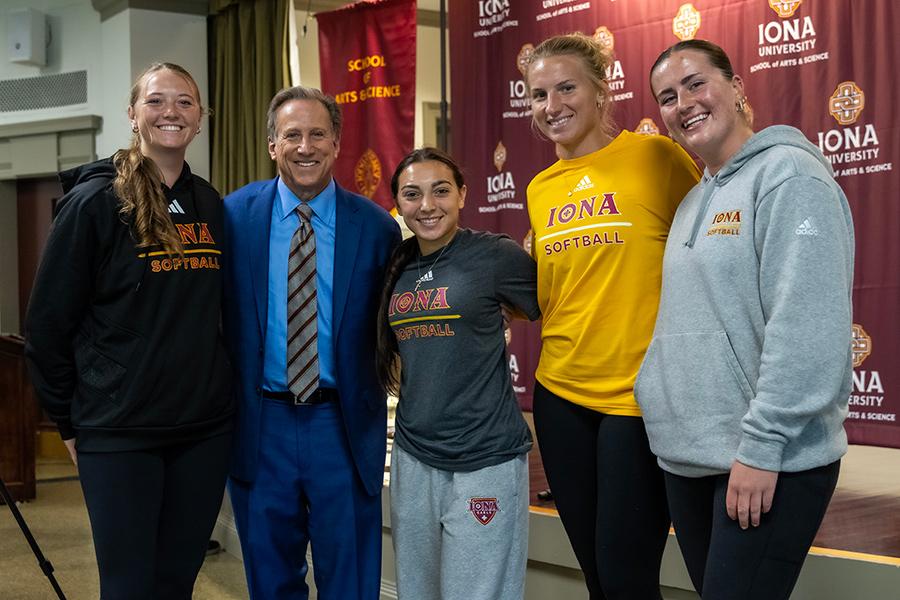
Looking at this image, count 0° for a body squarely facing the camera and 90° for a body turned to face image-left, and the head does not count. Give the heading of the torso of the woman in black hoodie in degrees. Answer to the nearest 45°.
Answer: approximately 315°

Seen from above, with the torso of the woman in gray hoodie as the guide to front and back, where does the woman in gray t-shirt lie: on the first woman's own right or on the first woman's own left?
on the first woman's own right

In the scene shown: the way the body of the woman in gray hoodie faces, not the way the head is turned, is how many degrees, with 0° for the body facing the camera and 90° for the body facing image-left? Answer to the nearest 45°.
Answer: approximately 45°

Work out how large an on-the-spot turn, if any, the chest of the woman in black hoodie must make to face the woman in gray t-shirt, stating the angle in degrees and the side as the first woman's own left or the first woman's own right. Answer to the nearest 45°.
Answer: approximately 45° to the first woman's own left
